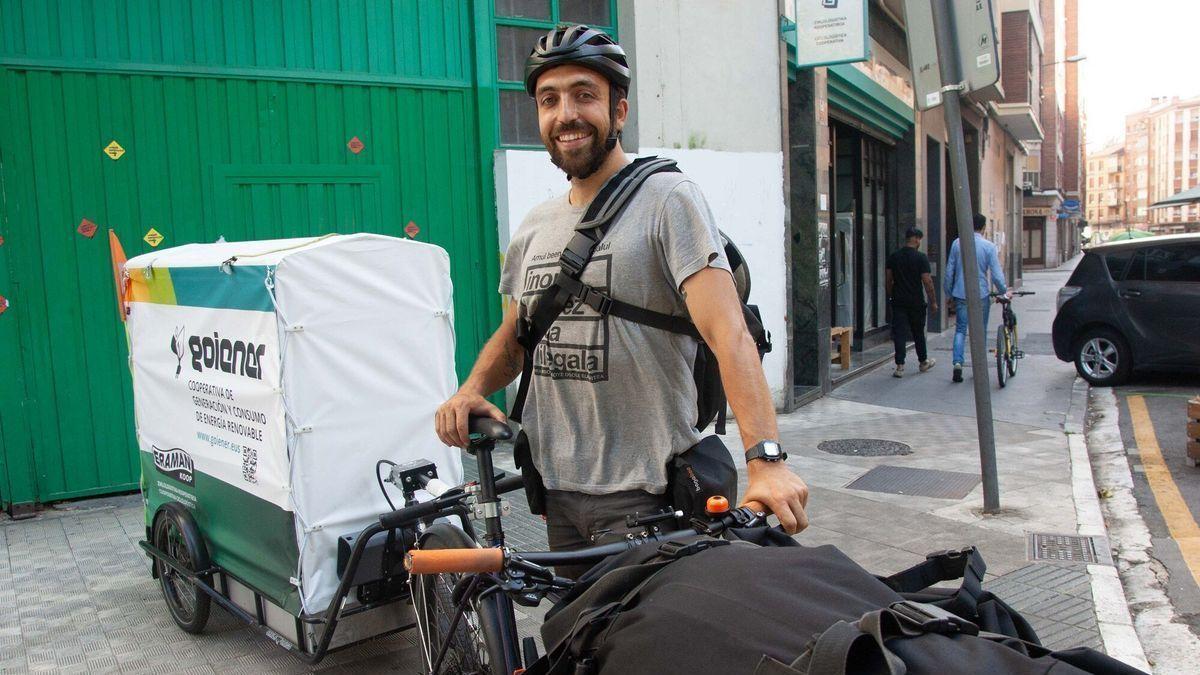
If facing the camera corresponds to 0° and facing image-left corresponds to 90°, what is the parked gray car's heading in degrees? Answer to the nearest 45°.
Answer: approximately 270°

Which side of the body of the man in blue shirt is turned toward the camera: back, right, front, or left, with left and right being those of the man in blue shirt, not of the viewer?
back
